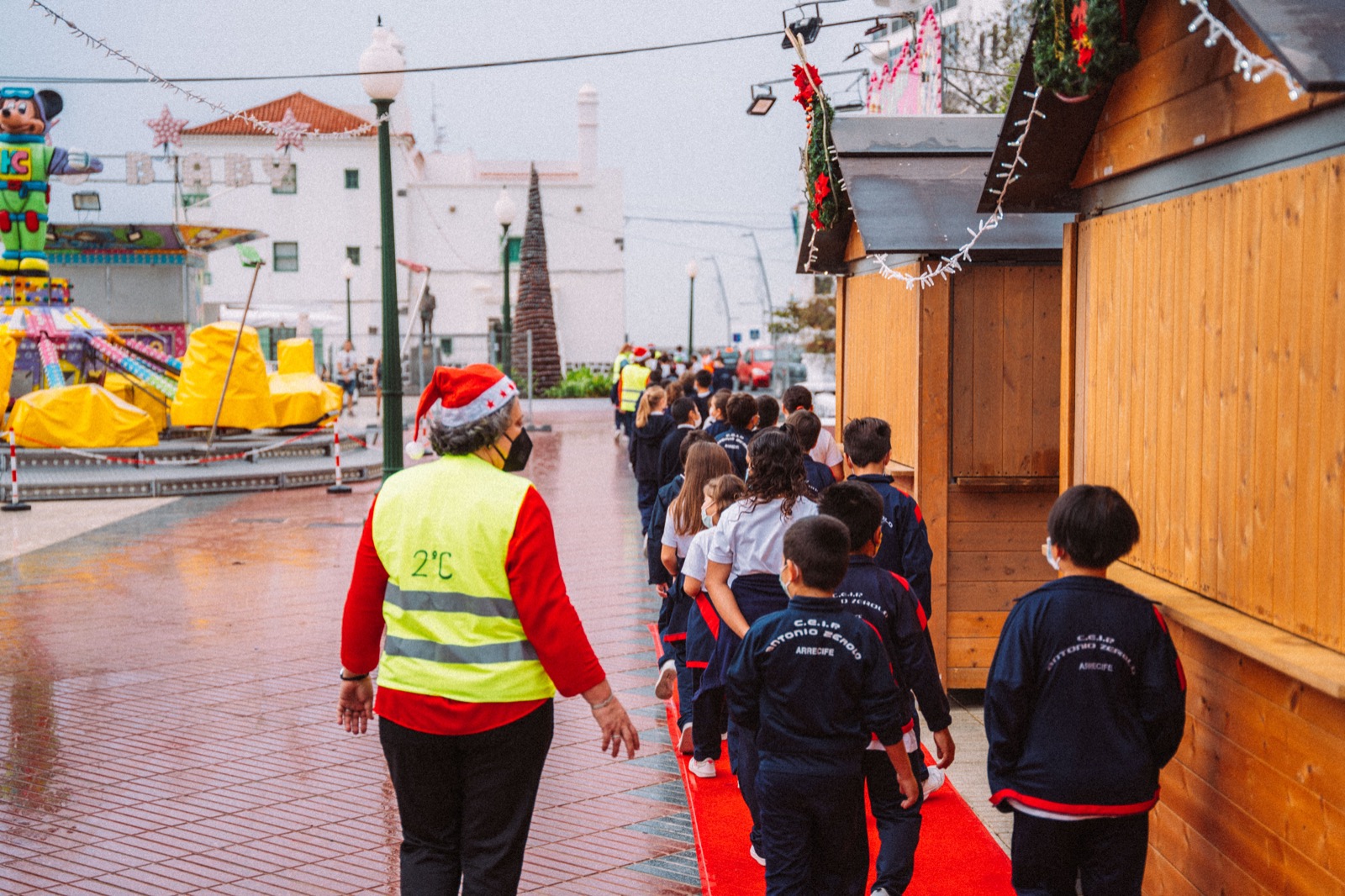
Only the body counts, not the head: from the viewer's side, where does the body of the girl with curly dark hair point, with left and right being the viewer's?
facing away from the viewer

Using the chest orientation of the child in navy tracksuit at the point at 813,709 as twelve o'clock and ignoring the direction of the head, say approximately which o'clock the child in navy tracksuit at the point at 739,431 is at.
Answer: the child in navy tracksuit at the point at 739,431 is roughly at 12 o'clock from the child in navy tracksuit at the point at 813,709.

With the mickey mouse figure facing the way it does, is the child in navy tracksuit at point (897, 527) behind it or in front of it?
in front

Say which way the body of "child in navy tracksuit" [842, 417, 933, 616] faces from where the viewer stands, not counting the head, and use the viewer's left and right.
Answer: facing away from the viewer

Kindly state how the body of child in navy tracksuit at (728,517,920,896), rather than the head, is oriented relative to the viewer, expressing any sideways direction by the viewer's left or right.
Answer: facing away from the viewer

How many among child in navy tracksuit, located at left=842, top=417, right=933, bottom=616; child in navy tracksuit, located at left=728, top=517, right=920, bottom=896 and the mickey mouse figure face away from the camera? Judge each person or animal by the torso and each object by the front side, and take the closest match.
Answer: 2

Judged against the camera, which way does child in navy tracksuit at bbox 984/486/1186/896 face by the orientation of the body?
away from the camera

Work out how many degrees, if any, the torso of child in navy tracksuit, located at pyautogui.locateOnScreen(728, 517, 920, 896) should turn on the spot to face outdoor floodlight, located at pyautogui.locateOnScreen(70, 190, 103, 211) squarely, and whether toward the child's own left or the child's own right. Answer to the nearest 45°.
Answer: approximately 45° to the child's own left

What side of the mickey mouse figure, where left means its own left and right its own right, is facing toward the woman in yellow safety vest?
front

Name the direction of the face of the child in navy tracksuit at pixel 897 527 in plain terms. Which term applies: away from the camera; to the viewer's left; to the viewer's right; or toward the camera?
away from the camera

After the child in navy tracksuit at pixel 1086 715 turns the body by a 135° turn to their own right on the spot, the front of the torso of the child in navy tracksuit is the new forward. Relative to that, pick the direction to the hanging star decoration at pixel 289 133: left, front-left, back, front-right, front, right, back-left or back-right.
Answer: back

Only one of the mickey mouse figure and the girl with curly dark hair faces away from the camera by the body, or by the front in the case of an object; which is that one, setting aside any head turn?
the girl with curly dark hair
